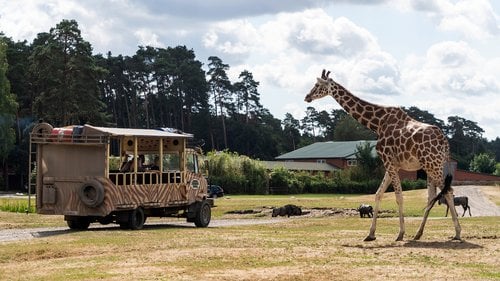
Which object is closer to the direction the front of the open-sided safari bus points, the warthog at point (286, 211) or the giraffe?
the warthog

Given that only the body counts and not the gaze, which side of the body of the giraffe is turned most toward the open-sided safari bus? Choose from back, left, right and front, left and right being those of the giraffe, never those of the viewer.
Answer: front

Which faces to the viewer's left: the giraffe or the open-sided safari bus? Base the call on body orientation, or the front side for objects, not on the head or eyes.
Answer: the giraffe

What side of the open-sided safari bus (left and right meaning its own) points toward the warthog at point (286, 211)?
front

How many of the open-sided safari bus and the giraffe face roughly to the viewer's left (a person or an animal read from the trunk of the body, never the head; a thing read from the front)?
1

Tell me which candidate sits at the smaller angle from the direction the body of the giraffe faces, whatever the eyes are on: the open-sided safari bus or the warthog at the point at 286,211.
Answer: the open-sided safari bus

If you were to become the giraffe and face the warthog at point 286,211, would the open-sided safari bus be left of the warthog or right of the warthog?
left

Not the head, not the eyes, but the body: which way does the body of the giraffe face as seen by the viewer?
to the viewer's left

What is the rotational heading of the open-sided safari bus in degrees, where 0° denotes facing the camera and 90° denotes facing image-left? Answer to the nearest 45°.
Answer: approximately 225°

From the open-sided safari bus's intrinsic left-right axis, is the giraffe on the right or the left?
on its right
